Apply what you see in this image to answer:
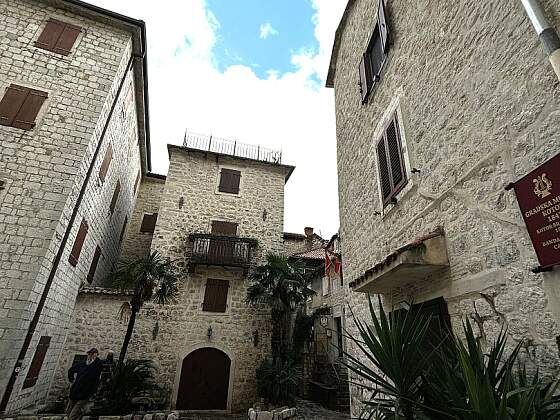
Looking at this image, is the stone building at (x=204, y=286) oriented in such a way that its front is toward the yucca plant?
yes

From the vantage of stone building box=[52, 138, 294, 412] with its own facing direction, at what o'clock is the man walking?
The man walking is roughly at 1 o'clock from the stone building.

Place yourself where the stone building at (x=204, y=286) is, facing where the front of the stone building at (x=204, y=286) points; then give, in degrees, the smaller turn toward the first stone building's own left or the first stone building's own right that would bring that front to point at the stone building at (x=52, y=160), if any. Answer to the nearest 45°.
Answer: approximately 45° to the first stone building's own right

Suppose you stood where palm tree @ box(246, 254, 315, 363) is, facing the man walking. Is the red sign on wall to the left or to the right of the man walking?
left

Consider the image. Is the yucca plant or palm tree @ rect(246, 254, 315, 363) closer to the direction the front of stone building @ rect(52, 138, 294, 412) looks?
the yucca plant

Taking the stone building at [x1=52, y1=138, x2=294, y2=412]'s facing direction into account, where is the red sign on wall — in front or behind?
in front

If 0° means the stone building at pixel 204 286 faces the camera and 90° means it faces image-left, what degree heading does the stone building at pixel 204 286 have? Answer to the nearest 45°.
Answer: approximately 0°

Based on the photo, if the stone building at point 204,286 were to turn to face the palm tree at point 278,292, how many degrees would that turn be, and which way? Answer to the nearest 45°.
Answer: approximately 45° to its left

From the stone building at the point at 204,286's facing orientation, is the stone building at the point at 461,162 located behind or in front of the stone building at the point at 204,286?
in front
